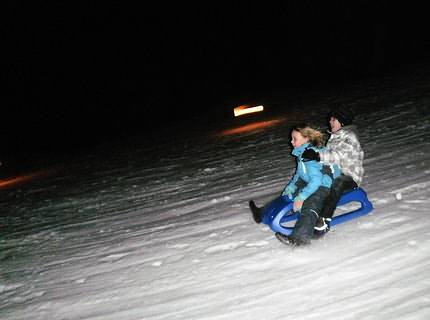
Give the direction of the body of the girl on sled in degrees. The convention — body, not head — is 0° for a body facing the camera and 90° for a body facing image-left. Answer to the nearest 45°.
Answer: approximately 90°

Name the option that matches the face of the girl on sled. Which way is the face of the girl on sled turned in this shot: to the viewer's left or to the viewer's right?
to the viewer's left
